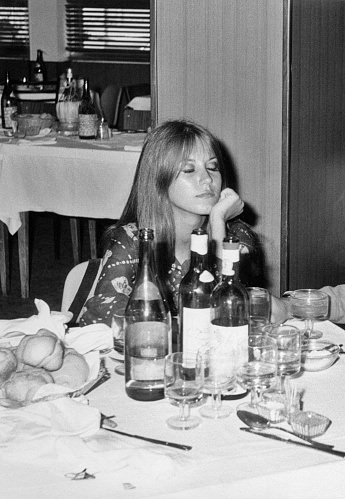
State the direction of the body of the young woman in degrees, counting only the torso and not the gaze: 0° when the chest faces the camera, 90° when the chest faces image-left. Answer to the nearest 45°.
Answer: approximately 315°

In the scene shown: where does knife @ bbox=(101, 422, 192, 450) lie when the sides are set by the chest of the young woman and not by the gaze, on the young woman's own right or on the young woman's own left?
on the young woman's own right
